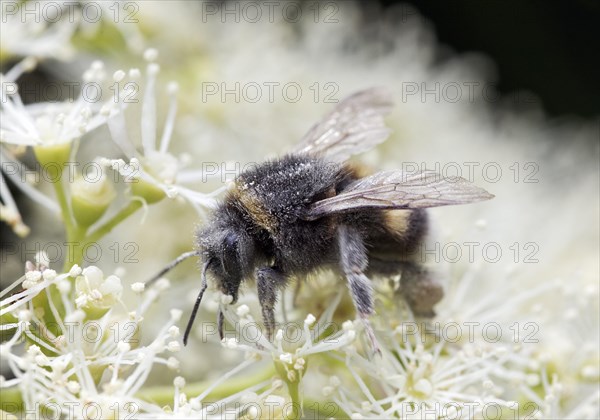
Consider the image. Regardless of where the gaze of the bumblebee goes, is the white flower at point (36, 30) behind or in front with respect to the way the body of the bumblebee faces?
in front

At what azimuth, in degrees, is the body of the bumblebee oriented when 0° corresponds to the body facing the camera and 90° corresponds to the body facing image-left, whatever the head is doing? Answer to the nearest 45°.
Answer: approximately 90°

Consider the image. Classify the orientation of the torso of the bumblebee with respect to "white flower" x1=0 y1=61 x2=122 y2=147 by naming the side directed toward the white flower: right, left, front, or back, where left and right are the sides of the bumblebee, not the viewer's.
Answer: front
